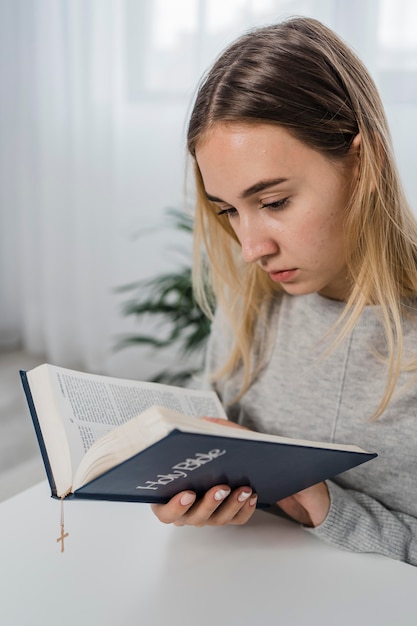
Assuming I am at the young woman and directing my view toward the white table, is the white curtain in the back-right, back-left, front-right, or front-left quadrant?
back-right

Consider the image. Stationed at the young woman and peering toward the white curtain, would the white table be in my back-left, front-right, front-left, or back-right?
back-left

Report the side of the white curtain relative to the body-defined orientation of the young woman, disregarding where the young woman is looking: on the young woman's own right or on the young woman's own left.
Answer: on the young woman's own right

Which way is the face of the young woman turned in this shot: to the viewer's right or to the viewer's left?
to the viewer's left

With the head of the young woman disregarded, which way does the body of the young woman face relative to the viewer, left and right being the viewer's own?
facing the viewer and to the left of the viewer

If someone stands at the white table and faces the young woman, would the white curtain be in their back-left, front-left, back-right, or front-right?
front-left
